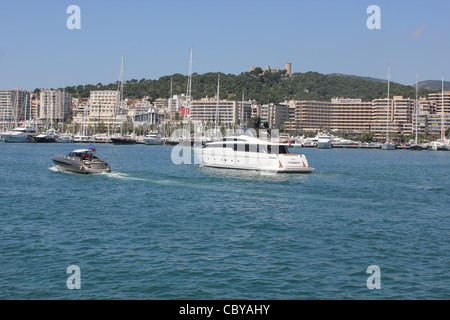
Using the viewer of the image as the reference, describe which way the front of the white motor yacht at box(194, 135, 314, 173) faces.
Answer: facing away from the viewer and to the left of the viewer

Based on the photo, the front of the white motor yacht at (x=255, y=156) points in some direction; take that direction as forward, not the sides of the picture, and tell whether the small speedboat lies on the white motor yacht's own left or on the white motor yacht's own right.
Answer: on the white motor yacht's own left
